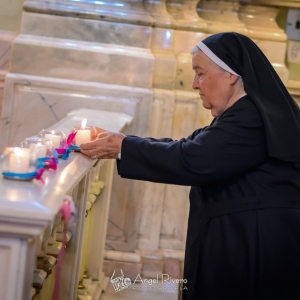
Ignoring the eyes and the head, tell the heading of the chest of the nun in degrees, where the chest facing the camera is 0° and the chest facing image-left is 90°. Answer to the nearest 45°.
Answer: approximately 90°

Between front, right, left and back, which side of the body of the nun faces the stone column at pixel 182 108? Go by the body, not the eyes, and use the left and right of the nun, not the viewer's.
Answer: right

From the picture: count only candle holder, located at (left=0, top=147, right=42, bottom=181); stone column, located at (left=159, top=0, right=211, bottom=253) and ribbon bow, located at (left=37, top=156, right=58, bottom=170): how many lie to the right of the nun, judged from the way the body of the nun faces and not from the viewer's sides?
1

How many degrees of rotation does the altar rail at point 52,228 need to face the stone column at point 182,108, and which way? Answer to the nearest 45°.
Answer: approximately 90° to its left

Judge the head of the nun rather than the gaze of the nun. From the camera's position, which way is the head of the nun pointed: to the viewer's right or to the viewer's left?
to the viewer's left

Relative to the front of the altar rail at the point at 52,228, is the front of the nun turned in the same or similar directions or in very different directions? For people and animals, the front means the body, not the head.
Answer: very different directions

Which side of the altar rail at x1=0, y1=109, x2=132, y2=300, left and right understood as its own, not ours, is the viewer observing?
right

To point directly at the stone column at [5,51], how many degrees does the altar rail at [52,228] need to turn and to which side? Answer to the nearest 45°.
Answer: approximately 90° to its left

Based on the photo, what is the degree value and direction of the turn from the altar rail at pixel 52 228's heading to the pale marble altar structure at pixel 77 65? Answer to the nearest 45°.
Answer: approximately 90° to its left

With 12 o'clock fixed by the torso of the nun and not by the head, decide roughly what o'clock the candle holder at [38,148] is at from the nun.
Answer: The candle holder is roughly at 11 o'clock from the nun.

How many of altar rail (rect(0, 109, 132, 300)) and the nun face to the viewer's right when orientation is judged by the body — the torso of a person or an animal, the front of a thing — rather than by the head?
1
